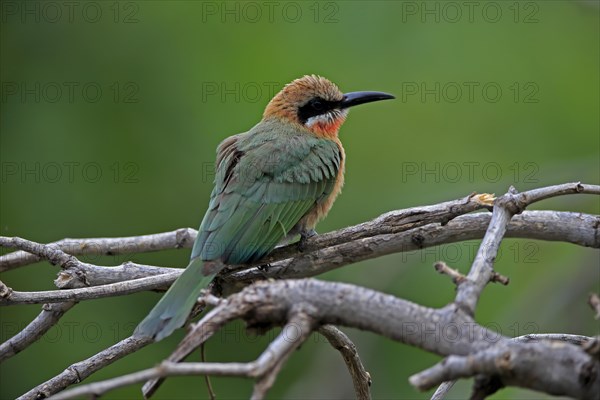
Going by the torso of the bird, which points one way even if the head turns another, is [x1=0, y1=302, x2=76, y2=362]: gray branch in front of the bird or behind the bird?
behind

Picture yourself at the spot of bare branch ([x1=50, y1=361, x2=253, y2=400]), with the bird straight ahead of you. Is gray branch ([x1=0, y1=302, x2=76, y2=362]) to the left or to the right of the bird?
left

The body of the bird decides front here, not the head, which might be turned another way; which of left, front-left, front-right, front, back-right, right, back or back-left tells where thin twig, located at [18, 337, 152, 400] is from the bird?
back

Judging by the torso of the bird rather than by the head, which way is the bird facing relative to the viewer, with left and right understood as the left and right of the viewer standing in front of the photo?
facing away from the viewer and to the right of the viewer

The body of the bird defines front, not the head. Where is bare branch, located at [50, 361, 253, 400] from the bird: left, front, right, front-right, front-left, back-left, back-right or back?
back-right
